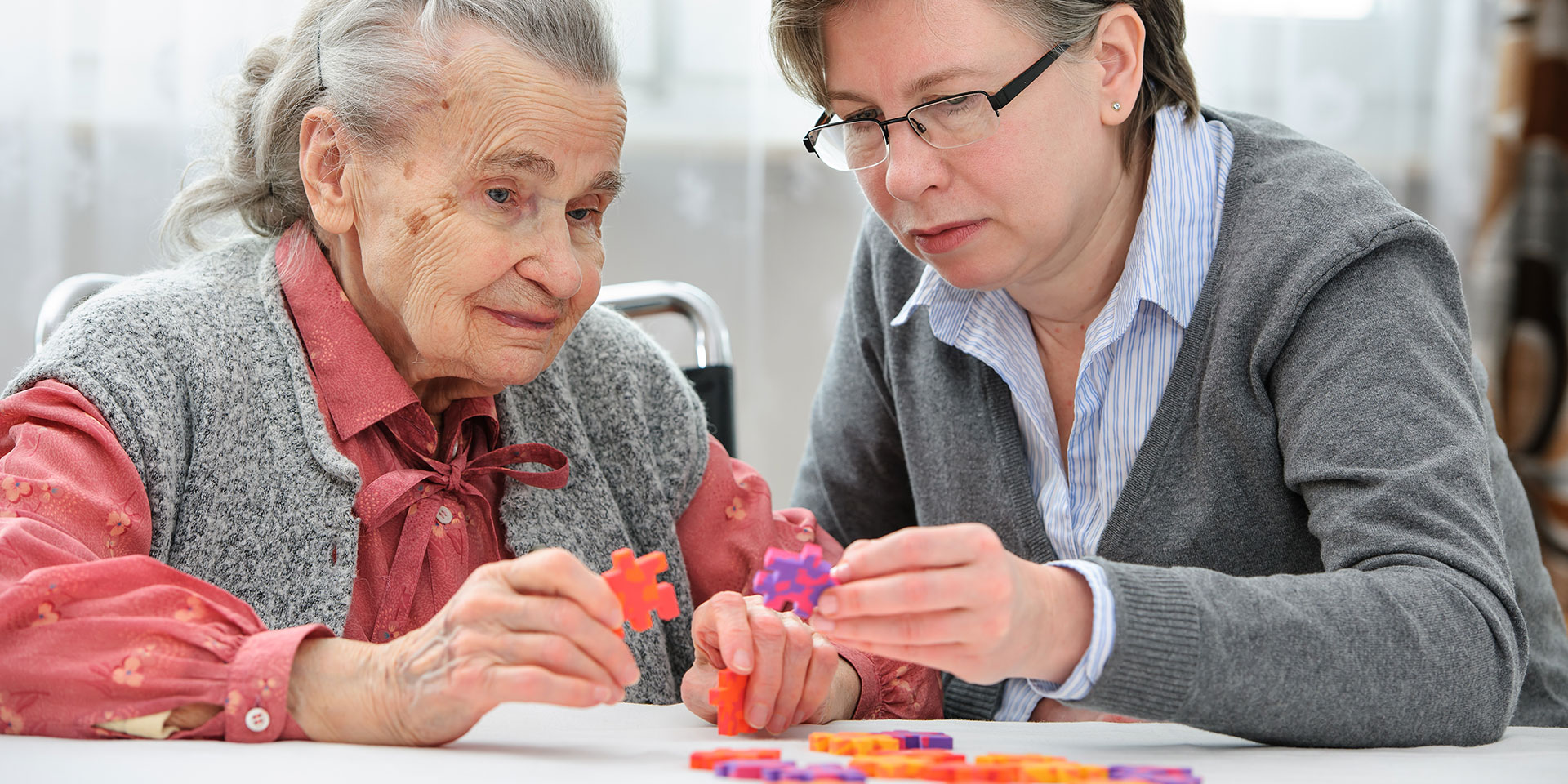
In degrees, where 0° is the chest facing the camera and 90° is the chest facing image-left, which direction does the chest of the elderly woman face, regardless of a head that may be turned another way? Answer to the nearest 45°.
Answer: approximately 315°

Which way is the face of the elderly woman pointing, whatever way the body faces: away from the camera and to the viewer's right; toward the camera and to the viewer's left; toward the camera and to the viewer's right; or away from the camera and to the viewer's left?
toward the camera and to the viewer's right

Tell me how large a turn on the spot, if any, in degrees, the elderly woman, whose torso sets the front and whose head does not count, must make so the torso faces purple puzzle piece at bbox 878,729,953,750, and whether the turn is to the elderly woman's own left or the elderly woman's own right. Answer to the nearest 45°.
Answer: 0° — they already face it
